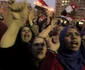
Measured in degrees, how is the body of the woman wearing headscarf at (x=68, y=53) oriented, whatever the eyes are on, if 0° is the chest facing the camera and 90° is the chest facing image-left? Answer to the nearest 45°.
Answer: approximately 315°
